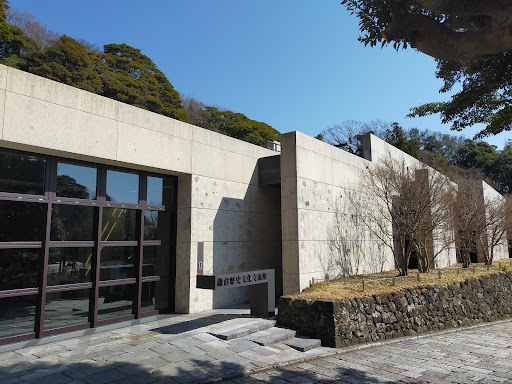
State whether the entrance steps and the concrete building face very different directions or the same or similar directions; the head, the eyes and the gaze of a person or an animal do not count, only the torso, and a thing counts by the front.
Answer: same or similar directions

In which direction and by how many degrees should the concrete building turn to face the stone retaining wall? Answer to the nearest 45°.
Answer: approximately 45° to its left

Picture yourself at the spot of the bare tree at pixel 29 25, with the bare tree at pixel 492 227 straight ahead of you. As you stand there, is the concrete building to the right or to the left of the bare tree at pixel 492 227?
right

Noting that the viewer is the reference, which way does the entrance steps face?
facing the viewer and to the right of the viewer

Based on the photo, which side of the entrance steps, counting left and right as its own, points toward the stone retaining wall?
left

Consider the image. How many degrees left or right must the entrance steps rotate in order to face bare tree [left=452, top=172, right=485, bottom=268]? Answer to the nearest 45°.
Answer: approximately 90° to its left

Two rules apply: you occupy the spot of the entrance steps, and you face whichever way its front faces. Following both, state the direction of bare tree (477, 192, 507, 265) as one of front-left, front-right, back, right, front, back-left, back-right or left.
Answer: left

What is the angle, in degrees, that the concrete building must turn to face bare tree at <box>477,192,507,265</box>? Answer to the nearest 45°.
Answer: approximately 90° to its left

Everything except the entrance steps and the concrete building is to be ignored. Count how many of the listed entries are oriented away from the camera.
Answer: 0

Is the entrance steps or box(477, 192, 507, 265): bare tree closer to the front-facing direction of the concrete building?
the entrance steps

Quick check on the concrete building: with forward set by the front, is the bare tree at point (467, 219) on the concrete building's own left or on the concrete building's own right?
on the concrete building's own left

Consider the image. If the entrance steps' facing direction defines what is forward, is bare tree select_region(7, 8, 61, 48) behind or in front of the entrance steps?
behind

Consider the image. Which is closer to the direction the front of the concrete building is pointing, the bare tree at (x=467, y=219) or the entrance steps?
the entrance steps
